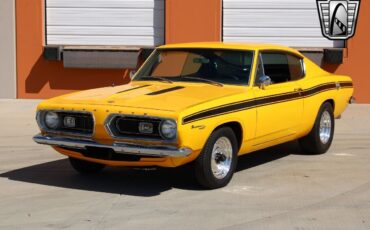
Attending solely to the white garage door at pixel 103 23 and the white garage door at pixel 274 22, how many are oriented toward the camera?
2

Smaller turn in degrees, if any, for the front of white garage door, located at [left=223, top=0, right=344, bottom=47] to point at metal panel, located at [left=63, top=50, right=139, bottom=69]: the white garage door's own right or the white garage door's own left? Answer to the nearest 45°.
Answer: approximately 90° to the white garage door's own right

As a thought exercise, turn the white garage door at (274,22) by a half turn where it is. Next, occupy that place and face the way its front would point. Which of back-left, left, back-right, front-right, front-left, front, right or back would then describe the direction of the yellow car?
back

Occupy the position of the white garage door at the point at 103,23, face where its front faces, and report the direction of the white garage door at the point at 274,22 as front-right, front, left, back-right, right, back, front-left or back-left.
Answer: left

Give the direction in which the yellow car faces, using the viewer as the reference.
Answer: facing the viewer and to the left of the viewer

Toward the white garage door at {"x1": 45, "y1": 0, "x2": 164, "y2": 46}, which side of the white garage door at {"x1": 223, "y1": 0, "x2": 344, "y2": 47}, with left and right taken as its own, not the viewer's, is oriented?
right

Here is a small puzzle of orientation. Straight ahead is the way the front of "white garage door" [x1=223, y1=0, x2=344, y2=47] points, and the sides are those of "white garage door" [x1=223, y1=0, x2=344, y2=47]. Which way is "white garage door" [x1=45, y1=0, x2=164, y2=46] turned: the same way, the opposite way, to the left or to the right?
the same way

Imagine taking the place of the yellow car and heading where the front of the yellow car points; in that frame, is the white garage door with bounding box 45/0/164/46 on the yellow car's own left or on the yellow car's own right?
on the yellow car's own right

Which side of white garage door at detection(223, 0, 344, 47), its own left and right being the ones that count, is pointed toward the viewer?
front

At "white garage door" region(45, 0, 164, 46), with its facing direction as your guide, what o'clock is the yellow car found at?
The yellow car is roughly at 12 o'clock from the white garage door.
